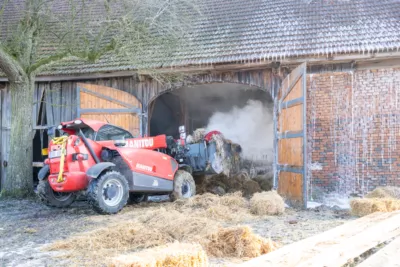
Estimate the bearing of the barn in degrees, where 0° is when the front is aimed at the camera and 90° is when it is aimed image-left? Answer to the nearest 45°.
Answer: approximately 0°

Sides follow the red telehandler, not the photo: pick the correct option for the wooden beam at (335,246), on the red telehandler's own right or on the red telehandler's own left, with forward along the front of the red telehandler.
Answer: on the red telehandler's own right

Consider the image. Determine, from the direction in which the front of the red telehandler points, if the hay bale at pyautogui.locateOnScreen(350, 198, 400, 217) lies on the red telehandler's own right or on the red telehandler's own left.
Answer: on the red telehandler's own right

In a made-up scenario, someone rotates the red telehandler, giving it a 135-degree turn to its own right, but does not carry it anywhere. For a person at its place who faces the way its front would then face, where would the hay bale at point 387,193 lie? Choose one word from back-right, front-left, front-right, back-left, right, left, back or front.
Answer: left

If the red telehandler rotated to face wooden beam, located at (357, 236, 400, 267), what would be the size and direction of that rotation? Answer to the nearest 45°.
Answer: approximately 90° to its right

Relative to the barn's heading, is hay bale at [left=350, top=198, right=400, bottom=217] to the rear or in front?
in front

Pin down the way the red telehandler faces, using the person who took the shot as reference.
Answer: facing away from the viewer and to the right of the viewer

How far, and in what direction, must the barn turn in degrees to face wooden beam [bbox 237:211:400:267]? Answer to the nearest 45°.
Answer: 0° — it already faces it

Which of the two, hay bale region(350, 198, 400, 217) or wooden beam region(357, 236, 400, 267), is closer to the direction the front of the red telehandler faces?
the hay bale

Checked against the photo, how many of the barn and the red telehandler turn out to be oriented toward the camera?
1

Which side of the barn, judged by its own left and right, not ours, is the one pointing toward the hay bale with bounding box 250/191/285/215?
front

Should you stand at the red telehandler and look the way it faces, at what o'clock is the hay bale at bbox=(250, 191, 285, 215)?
The hay bale is roughly at 2 o'clock from the red telehandler.

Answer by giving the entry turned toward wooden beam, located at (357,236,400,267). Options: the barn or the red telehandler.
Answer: the barn
